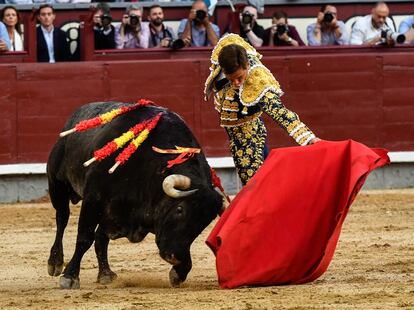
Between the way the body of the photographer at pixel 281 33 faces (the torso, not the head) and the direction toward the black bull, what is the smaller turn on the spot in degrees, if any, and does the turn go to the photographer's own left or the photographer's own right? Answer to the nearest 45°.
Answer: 0° — they already face it

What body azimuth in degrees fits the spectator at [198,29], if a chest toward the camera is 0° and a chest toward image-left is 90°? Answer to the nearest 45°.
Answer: approximately 0°

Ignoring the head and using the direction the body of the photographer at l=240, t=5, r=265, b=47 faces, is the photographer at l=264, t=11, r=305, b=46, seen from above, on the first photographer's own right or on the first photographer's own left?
on the first photographer's own left

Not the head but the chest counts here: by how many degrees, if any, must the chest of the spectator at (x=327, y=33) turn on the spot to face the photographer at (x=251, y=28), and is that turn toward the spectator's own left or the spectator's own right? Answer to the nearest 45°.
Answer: approximately 45° to the spectator's own right

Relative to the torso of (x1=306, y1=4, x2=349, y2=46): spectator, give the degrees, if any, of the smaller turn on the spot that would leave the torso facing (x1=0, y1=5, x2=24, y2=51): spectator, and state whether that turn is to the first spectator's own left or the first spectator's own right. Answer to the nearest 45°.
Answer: approximately 90° to the first spectator's own right

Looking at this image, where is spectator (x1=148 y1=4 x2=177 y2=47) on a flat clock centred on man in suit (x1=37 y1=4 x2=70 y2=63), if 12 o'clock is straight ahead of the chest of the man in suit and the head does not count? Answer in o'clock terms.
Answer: The spectator is roughly at 9 o'clock from the man in suit.
